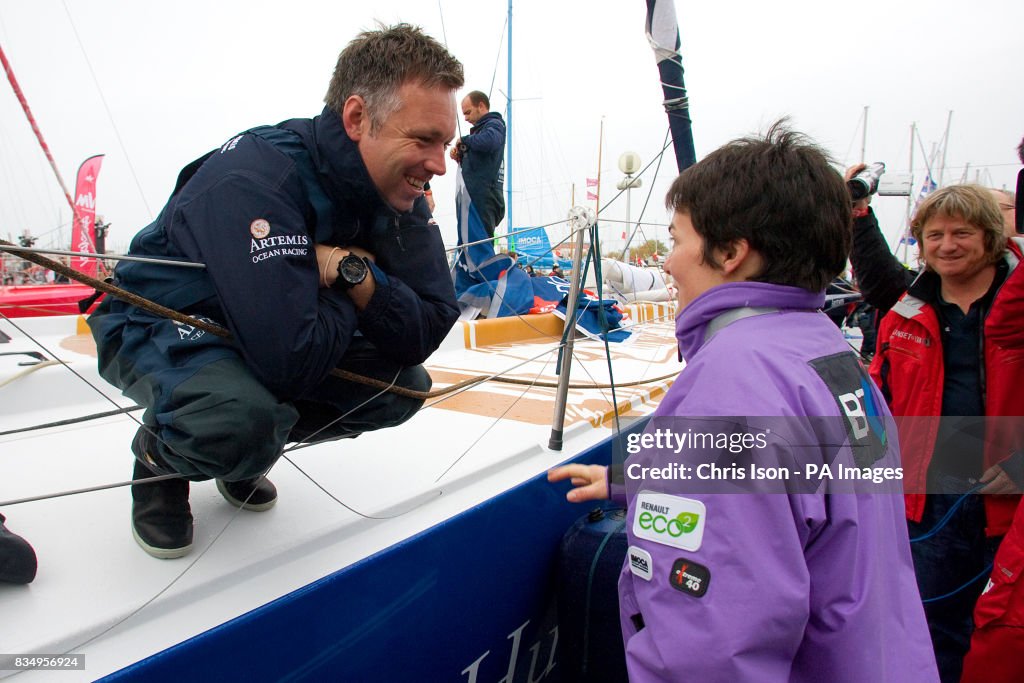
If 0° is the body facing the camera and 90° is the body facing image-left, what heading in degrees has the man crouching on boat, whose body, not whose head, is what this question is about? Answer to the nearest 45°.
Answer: approximately 315°

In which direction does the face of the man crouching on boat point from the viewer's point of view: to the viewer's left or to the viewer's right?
to the viewer's right

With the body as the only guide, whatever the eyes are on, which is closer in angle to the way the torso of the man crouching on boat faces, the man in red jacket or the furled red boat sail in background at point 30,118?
the man in red jacket

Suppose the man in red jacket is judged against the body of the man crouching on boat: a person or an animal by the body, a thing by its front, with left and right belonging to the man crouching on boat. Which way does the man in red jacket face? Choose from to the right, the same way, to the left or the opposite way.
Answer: to the right

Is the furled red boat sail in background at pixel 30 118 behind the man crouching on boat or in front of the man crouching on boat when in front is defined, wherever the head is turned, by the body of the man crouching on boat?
behind

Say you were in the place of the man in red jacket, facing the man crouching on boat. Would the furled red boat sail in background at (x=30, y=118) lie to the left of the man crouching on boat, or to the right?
right

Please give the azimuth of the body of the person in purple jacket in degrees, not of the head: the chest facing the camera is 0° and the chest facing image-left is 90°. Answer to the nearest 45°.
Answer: approximately 135°

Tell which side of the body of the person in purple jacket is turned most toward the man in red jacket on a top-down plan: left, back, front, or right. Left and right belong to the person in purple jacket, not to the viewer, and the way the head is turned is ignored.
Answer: right

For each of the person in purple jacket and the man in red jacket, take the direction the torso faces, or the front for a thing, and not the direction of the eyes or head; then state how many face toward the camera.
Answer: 1

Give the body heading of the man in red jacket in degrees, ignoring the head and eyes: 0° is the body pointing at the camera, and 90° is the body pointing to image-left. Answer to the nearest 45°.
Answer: approximately 0°

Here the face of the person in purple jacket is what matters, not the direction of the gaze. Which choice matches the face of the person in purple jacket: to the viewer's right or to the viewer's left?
to the viewer's left
